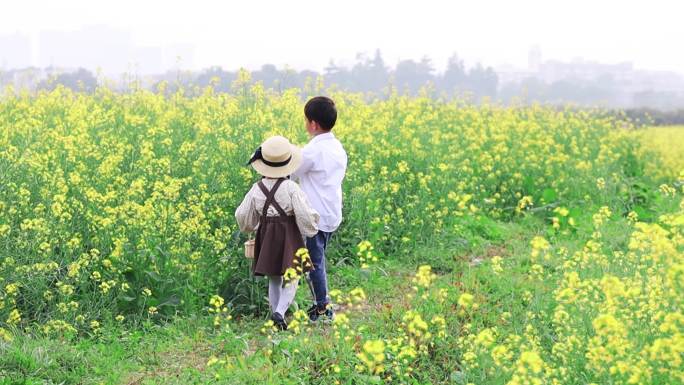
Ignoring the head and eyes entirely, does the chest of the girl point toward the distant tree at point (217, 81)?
yes

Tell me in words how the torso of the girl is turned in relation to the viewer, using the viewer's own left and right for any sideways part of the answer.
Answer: facing away from the viewer

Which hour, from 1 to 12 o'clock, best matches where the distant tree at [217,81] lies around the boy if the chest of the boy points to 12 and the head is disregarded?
The distant tree is roughly at 1 o'clock from the boy.

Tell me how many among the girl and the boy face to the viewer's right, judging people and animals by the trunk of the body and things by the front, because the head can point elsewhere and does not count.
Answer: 0

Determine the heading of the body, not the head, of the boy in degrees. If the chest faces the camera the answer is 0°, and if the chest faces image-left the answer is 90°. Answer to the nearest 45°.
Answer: approximately 135°

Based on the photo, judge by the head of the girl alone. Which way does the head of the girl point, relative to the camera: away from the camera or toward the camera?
away from the camera
